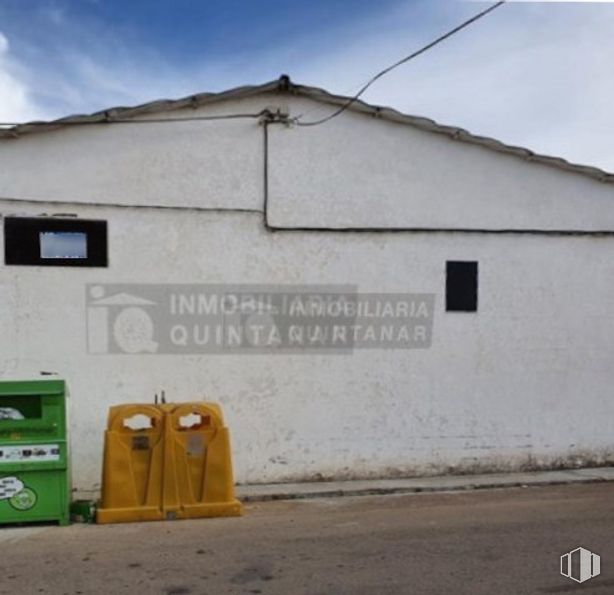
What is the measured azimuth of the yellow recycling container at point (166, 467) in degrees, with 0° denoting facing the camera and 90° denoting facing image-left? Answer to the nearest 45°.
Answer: approximately 0°

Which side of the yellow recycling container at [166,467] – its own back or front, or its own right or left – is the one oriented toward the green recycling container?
right

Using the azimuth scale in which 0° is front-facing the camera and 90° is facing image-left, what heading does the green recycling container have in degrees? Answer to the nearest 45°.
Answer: approximately 0°

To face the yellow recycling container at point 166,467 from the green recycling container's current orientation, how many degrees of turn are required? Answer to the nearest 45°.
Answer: approximately 90° to its left

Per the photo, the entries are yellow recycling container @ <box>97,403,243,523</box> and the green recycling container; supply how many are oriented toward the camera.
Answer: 2
